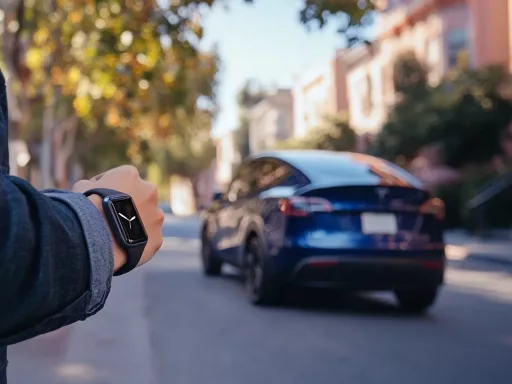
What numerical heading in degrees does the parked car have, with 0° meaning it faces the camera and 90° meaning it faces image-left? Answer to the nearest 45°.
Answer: approximately 135°

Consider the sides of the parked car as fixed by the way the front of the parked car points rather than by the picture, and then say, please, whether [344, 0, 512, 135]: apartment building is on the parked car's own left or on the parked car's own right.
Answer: on the parked car's own right

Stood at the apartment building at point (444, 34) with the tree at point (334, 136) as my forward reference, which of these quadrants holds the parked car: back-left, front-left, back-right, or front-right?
back-left

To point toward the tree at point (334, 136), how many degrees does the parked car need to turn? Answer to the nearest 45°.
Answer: approximately 45° to its right
